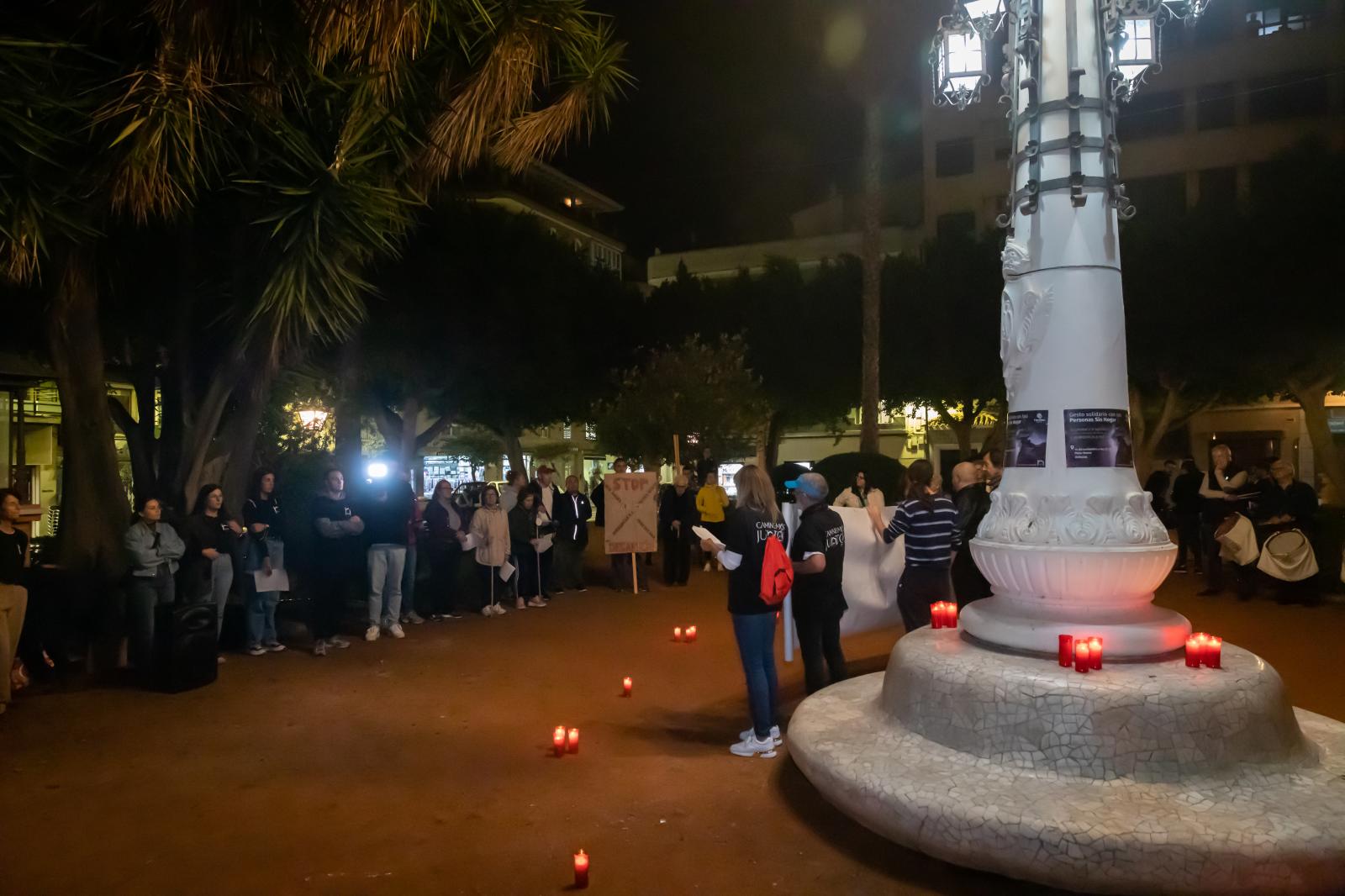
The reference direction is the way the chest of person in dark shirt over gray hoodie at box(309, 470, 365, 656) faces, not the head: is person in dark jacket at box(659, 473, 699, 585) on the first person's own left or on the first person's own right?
on the first person's own left

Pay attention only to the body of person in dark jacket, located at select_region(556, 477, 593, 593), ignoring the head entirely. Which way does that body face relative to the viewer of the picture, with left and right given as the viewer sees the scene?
facing the viewer

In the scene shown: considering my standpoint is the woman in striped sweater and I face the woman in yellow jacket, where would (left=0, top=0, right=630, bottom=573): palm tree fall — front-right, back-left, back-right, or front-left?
front-left

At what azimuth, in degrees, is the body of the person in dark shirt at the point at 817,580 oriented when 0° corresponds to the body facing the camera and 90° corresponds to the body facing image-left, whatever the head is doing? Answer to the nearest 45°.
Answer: approximately 135°

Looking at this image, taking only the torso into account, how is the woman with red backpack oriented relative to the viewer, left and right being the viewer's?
facing away from the viewer and to the left of the viewer

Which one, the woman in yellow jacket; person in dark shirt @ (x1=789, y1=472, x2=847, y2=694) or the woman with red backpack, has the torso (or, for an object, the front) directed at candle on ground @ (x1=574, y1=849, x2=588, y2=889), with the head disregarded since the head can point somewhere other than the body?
the woman in yellow jacket

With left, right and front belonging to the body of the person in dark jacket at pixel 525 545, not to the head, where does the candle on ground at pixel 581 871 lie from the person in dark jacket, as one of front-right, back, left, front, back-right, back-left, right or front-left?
front-right

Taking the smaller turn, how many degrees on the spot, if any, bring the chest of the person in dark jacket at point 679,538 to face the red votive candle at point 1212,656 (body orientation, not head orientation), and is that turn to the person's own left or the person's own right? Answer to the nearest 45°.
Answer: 0° — they already face it

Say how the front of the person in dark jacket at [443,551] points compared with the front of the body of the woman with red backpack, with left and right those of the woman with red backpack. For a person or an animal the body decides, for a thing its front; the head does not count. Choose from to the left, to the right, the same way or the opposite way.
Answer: the opposite way

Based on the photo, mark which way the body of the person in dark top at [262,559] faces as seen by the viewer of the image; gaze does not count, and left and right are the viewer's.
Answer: facing the viewer and to the right of the viewer

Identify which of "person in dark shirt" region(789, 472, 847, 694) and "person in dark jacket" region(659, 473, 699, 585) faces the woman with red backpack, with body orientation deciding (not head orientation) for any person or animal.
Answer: "person in dark jacket" region(659, 473, 699, 585)

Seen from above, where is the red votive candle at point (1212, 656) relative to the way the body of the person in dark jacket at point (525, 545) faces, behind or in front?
in front

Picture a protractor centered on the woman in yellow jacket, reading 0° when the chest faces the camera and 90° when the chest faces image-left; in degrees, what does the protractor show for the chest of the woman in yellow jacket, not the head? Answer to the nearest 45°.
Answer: approximately 0°
